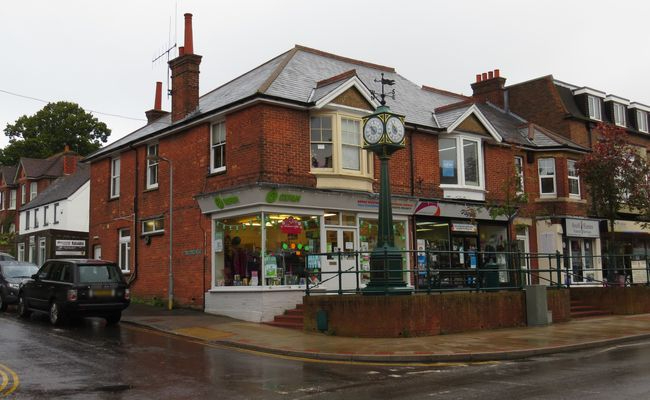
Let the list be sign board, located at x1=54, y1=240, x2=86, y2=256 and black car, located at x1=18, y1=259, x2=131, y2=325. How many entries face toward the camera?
1

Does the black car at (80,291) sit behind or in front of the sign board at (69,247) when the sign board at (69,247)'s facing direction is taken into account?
in front

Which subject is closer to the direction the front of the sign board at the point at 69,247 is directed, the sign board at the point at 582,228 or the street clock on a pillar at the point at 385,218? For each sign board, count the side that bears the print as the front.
the street clock on a pillar

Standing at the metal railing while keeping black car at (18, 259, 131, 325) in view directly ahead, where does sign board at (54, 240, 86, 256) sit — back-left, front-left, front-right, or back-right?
front-right

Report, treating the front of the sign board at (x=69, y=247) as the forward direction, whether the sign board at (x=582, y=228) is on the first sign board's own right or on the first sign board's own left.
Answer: on the first sign board's own left

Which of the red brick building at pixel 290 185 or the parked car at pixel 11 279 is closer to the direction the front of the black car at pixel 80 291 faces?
the parked car

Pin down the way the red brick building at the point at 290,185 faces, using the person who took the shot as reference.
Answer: facing the viewer and to the right of the viewer

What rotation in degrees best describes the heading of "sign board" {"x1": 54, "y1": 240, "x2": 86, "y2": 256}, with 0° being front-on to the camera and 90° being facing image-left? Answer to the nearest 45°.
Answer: approximately 0°

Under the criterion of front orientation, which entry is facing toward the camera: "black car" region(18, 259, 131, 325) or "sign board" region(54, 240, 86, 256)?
the sign board

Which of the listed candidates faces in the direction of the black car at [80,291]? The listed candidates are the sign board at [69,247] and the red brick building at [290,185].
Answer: the sign board

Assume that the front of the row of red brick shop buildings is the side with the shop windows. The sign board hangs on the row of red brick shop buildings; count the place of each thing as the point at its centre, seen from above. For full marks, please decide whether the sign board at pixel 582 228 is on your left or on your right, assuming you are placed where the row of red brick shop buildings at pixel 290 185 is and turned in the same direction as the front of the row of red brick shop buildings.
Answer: on your left

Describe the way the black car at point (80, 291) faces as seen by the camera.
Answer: facing away from the viewer and to the left of the viewer

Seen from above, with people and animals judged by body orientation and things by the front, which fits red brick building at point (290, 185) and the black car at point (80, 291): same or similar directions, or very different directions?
very different directions

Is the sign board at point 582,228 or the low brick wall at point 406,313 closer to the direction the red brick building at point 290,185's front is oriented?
the low brick wall
